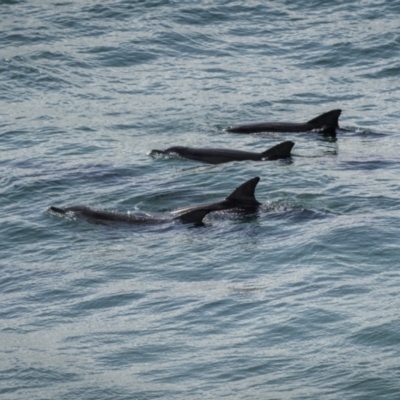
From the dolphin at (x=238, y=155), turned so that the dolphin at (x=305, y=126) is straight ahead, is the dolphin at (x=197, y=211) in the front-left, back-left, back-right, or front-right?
back-right

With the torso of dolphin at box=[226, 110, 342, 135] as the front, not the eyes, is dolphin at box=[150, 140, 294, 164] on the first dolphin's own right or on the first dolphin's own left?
on the first dolphin's own left

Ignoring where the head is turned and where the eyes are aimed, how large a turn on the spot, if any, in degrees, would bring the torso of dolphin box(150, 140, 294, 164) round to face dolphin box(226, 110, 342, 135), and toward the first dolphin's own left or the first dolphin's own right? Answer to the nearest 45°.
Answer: approximately 135° to the first dolphin's own right

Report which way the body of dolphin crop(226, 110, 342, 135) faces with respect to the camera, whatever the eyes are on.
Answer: to the viewer's left

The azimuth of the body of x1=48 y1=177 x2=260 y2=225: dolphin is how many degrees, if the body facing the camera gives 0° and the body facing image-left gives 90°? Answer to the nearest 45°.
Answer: approximately 90°

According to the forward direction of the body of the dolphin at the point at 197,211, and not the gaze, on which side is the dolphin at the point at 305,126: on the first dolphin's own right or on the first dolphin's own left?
on the first dolphin's own right

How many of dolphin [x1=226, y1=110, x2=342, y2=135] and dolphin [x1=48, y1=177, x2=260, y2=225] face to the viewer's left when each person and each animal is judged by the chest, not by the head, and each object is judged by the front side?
2

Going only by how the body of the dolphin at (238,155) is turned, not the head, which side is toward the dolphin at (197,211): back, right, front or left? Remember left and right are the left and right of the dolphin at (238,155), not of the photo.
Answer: left

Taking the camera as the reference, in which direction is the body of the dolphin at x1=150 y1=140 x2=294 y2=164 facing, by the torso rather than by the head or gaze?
to the viewer's left
